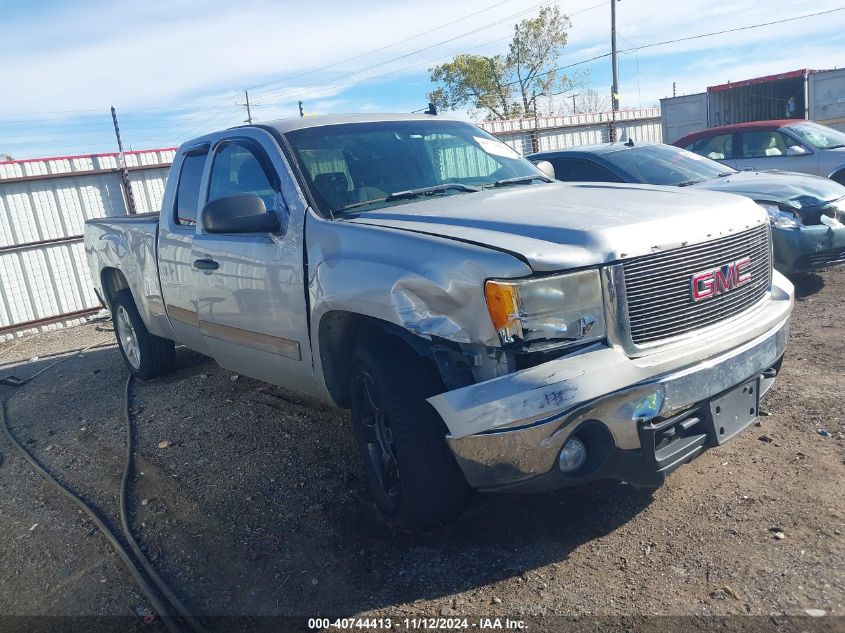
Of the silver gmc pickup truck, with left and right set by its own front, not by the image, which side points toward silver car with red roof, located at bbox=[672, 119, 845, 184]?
left

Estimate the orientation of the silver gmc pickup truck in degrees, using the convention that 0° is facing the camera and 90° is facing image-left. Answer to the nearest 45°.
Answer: approximately 315°

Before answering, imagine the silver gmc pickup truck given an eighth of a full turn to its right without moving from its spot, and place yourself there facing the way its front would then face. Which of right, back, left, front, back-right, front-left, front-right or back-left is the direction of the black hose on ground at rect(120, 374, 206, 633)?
right
